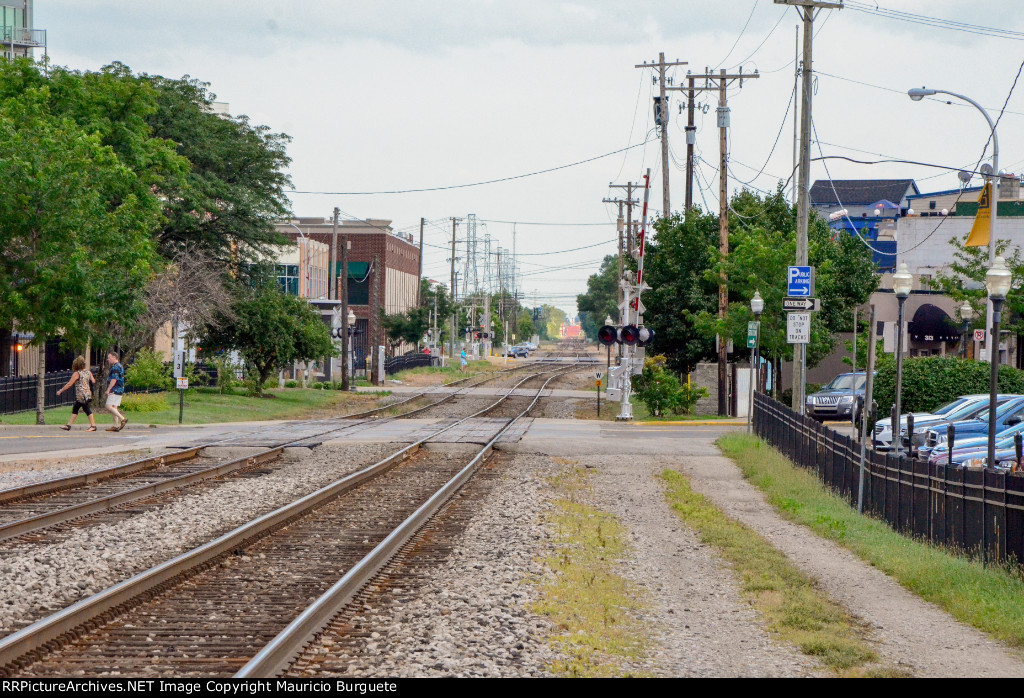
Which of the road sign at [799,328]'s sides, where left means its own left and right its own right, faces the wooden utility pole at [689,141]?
back

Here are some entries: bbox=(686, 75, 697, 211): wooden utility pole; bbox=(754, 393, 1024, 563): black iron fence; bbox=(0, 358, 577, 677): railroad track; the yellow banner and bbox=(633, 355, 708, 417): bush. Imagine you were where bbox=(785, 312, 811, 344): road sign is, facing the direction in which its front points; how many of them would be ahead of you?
2

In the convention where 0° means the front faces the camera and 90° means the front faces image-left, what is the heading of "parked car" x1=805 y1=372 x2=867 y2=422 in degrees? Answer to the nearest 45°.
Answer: approximately 45°

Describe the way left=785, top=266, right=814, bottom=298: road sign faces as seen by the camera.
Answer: facing the viewer

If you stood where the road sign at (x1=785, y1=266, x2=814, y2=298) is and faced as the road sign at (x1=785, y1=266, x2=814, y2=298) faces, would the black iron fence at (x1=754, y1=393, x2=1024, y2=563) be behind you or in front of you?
in front

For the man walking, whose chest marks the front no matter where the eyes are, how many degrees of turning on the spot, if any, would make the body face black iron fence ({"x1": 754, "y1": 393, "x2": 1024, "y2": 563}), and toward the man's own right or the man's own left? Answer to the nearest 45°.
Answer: approximately 135° to the man's own left

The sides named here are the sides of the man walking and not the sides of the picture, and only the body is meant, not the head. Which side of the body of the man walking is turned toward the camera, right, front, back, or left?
left

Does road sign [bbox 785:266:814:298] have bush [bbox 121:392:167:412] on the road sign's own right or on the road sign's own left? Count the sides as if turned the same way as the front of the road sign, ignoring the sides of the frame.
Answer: on the road sign's own right

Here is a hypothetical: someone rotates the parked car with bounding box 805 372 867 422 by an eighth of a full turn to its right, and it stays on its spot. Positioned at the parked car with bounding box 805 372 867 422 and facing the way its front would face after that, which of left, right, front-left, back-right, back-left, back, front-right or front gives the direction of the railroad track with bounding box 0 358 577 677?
left

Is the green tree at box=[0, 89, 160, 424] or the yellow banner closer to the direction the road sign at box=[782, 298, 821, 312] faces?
the green tree

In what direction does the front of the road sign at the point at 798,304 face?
toward the camera
